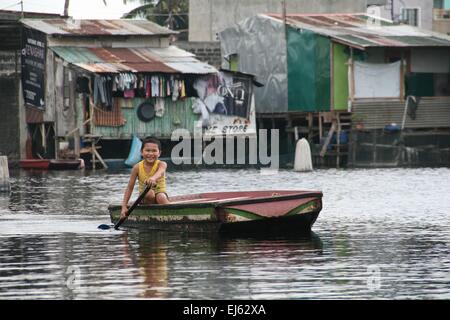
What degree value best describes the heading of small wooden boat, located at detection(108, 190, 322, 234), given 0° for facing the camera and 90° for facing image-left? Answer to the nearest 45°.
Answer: approximately 270°

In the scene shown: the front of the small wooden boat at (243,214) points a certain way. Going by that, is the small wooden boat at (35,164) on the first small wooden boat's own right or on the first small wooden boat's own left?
on the first small wooden boat's own left
